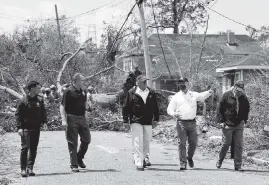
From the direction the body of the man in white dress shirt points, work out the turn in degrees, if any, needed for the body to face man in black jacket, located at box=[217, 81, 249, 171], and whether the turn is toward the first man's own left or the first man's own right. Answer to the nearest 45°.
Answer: approximately 90° to the first man's own left

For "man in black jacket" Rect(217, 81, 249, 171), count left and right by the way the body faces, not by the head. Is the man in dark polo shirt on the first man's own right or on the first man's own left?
on the first man's own right

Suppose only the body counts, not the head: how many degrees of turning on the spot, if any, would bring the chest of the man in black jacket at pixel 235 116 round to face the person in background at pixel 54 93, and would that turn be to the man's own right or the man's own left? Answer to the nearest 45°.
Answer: approximately 180°

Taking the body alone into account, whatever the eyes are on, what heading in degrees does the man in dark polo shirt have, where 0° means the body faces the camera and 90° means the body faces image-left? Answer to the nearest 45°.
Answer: approximately 315°

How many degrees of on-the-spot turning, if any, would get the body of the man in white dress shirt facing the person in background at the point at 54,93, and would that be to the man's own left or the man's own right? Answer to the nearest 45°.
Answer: approximately 135° to the man's own right
